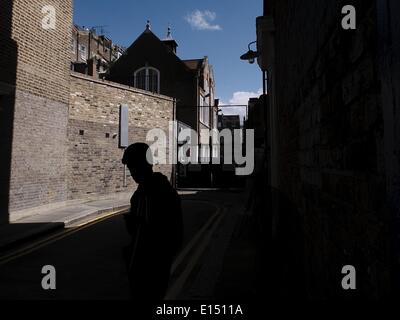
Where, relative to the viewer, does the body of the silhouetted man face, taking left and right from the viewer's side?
facing to the left of the viewer

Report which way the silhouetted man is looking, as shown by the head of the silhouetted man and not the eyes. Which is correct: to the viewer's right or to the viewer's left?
to the viewer's left

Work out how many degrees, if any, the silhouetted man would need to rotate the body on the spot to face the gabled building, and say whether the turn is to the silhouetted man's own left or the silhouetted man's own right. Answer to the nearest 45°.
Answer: approximately 90° to the silhouetted man's own right

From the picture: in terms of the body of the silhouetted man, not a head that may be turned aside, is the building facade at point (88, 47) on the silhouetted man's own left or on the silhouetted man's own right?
on the silhouetted man's own right

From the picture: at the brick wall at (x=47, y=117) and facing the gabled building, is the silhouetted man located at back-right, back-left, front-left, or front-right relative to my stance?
back-right
